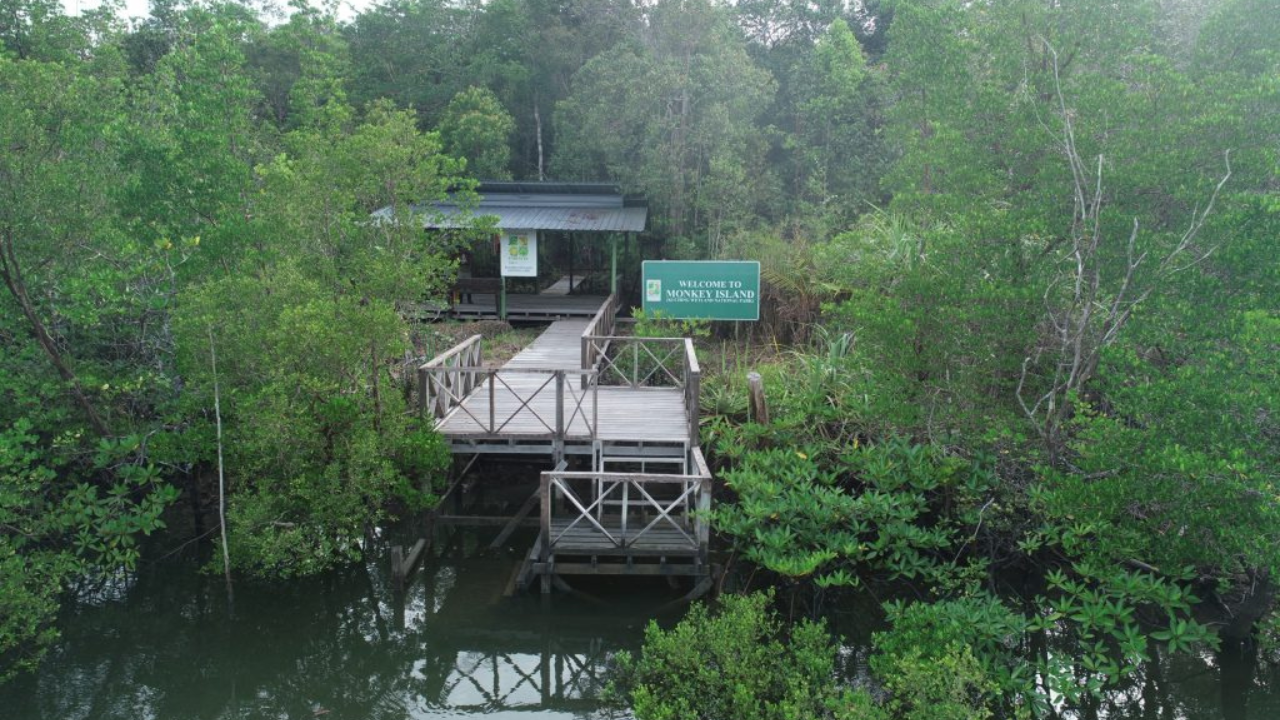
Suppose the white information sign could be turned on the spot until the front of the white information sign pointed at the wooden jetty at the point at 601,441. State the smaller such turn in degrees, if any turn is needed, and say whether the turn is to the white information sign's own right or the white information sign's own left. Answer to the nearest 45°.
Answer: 0° — it already faces it

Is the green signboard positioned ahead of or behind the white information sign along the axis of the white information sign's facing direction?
ahead

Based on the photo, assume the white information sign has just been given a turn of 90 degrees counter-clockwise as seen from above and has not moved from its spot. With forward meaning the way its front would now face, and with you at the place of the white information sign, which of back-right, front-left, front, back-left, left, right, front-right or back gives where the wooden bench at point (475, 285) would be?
back-left

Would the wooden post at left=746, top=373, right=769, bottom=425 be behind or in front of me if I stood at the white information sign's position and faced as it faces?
in front

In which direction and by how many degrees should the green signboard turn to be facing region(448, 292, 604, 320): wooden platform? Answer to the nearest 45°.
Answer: approximately 135° to its right

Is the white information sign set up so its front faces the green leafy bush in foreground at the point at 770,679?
yes

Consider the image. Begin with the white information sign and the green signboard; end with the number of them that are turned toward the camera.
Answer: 2

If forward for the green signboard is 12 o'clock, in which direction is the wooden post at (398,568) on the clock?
The wooden post is roughly at 1 o'clock from the green signboard.

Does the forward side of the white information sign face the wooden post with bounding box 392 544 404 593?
yes

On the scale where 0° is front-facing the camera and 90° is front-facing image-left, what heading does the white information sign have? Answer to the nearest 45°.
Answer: approximately 0°

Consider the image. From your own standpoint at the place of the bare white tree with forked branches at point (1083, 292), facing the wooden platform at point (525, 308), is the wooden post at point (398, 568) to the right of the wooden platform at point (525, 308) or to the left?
left

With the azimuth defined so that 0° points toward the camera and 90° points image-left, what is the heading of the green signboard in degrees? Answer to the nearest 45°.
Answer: approximately 0°
